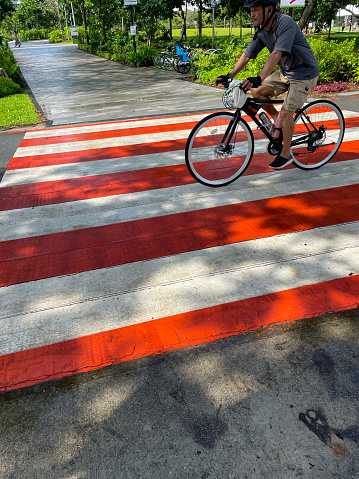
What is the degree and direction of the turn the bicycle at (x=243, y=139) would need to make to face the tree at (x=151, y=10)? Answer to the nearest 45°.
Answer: approximately 135° to its right

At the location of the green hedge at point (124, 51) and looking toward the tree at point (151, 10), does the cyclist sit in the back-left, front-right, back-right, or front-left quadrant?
back-right

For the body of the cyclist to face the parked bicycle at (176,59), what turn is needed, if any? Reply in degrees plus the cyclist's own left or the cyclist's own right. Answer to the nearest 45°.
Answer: approximately 135° to the cyclist's own right

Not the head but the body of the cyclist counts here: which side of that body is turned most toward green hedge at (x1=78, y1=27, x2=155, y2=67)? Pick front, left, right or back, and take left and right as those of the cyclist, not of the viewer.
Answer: right

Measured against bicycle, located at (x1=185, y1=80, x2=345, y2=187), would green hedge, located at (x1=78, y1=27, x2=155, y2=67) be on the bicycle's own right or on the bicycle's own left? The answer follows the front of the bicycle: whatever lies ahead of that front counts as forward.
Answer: on the bicycle's own right

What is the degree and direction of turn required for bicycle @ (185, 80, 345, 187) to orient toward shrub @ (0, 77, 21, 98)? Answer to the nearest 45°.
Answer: approximately 90° to its right

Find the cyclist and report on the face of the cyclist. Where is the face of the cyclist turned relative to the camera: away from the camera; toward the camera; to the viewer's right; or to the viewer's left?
to the viewer's left

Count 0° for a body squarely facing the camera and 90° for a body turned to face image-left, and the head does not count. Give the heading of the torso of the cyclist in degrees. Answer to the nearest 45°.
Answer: approximately 45°

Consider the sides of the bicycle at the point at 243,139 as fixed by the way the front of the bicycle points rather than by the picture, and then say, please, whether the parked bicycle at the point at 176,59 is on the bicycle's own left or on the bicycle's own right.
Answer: on the bicycle's own right
